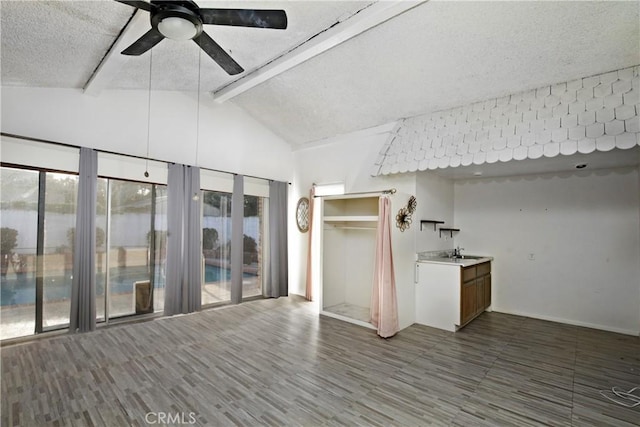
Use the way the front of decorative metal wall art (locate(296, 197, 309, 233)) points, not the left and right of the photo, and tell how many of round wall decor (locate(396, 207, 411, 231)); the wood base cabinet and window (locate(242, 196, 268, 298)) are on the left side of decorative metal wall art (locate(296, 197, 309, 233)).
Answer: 2

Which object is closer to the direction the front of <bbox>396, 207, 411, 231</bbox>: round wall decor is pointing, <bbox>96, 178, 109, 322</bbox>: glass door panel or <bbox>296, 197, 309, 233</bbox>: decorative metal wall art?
the glass door panel

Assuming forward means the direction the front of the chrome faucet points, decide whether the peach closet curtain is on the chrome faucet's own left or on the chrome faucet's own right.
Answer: on the chrome faucet's own right

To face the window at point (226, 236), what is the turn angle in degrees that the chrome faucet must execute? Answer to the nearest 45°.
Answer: approximately 135° to its right

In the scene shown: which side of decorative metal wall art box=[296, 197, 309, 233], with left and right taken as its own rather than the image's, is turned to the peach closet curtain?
left

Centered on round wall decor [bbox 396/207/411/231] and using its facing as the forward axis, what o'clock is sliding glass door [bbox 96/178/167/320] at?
The sliding glass door is roughly at 1 o'clock from the round wall decor.
